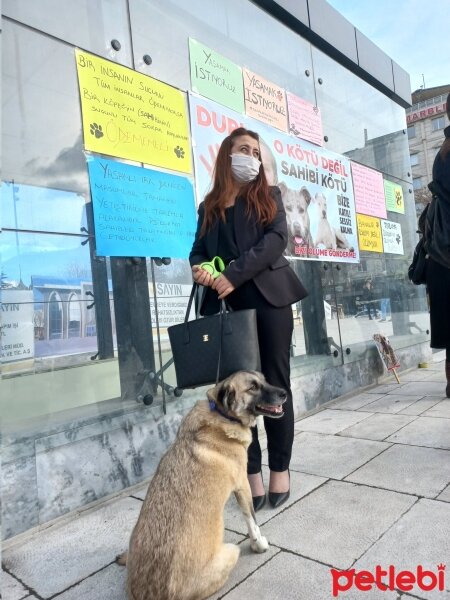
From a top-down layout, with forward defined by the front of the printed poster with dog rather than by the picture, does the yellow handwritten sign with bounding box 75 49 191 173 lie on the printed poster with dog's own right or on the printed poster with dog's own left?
on the printed poster with dog's own right

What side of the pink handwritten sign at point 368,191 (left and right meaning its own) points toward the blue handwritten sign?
right

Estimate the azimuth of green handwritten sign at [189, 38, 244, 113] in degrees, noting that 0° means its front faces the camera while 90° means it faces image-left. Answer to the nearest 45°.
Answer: approximately 315°

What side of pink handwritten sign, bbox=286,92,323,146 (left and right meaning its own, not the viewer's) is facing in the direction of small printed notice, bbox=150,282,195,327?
right

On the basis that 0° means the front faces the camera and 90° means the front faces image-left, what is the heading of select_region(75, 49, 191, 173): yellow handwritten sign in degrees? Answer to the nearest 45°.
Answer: approximately 315°

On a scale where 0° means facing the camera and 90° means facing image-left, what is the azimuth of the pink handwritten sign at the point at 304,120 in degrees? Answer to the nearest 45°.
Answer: approximately 315°

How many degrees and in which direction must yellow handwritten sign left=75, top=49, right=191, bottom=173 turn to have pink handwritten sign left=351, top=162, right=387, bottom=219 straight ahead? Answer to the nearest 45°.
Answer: approximately 90° to its left
